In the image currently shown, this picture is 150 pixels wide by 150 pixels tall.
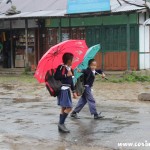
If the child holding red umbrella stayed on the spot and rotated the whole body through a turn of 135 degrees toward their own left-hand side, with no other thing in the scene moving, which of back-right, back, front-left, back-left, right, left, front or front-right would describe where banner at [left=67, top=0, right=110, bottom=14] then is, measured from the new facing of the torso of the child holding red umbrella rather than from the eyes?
front-right

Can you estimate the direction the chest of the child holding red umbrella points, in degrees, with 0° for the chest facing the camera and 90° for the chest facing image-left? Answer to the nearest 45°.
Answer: approximately 270°

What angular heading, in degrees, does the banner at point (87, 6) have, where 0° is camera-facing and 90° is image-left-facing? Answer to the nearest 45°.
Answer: approximately 0°

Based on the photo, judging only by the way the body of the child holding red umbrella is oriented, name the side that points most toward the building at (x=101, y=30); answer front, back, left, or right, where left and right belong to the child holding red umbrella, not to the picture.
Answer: left

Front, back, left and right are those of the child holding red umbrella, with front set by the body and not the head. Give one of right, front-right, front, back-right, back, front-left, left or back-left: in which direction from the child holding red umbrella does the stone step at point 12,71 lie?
left
